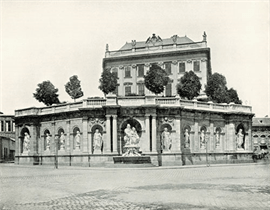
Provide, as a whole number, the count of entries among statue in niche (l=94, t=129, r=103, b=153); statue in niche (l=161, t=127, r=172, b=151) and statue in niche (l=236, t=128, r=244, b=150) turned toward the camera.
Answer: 3

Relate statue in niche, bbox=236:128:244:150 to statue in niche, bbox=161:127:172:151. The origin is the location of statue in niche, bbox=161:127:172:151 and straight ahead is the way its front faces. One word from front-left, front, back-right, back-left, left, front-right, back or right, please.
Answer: back-left

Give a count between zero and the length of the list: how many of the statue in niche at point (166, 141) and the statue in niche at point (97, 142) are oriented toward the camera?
2

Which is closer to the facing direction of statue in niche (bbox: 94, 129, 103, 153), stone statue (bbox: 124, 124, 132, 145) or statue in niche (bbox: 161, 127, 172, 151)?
the stone statue

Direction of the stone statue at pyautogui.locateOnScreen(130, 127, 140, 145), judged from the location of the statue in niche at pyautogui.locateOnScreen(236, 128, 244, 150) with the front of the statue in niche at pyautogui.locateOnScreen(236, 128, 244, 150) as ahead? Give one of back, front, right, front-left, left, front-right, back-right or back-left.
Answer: front-right

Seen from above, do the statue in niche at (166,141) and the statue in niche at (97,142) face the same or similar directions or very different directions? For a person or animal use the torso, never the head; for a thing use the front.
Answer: same or similar directions

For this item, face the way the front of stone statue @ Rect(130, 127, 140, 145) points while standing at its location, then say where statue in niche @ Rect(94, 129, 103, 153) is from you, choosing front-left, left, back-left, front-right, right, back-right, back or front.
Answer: right

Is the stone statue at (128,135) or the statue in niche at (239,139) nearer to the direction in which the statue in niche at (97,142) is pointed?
the stone statue

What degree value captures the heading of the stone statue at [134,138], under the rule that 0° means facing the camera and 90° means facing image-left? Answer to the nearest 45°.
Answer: approximately 45°

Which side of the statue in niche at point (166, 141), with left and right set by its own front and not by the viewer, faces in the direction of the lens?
front

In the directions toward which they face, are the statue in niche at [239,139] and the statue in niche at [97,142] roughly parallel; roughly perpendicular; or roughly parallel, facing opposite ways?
roughly parallel

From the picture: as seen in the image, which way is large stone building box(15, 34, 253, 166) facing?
toward the camera
